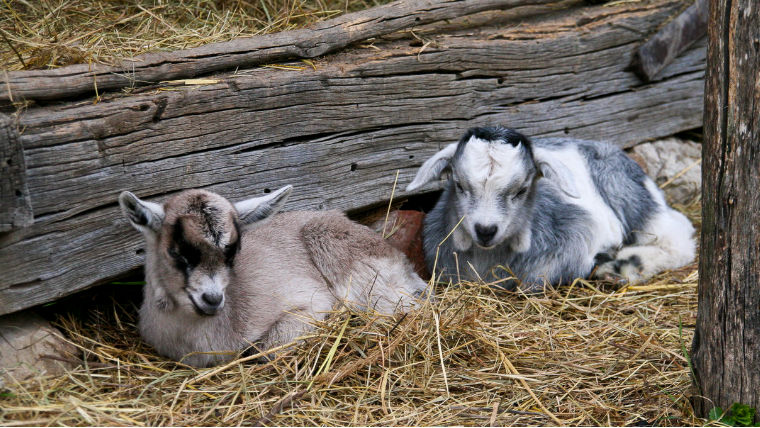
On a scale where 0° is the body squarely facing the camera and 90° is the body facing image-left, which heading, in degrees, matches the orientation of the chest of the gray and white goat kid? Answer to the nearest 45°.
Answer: approximately 45°

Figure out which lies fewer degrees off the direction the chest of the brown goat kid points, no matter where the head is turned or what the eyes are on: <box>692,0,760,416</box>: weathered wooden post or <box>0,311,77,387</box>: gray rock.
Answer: the gray rock

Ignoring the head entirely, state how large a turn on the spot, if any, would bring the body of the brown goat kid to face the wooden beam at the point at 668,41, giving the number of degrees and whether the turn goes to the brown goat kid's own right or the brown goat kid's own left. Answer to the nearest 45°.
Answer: approximately 180°

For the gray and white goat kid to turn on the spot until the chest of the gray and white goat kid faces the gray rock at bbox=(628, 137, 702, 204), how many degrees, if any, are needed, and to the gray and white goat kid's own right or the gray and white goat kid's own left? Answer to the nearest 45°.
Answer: approximately 180°

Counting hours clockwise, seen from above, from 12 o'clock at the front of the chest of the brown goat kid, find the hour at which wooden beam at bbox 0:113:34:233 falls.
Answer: The wooden beam is roughly at 1 o'clock from the brown goat kid.

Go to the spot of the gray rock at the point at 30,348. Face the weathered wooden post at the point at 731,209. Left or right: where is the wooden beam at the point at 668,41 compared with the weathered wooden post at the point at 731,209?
left

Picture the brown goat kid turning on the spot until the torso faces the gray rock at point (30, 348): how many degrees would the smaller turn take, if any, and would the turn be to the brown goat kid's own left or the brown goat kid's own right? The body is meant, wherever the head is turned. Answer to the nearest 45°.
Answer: approximately 45° to the brown goat kid's own right

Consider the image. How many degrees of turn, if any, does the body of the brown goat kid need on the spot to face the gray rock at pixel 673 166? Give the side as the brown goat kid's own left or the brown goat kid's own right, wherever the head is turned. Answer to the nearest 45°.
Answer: approximately 180°

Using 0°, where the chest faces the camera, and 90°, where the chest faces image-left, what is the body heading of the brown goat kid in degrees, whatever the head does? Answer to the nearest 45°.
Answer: approximately 45°
